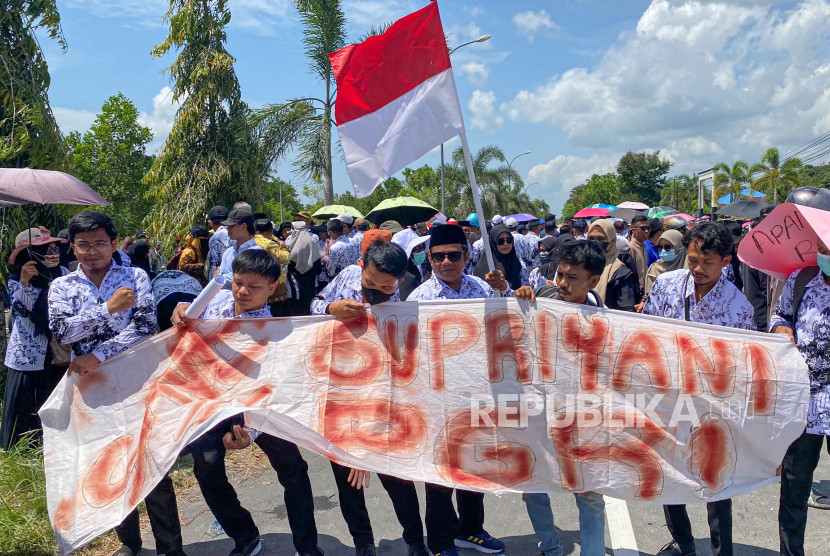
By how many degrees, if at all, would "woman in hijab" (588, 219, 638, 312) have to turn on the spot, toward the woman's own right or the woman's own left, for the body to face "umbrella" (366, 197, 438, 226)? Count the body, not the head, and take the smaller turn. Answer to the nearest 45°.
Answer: approximately 90° to the woman's own right

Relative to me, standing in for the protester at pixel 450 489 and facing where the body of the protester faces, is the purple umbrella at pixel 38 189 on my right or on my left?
on my right

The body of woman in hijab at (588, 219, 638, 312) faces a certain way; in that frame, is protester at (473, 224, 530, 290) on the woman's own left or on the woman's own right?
on the woman's own right

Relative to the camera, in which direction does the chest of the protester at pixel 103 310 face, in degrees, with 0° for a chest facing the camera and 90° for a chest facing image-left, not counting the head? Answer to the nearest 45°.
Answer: approximately 0°

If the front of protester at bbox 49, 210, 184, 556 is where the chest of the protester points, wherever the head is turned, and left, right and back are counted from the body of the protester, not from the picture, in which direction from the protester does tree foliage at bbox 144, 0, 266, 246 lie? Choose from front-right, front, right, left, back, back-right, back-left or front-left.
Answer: back

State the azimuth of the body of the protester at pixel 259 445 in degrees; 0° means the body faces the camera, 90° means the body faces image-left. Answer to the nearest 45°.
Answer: approximately 0°

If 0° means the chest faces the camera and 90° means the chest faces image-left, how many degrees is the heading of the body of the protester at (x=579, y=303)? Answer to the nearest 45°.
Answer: approximately 45°

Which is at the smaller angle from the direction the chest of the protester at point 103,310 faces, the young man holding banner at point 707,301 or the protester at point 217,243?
the young man holding banner

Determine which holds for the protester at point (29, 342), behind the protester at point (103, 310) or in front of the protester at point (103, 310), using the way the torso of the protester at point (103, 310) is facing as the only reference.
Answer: behind
